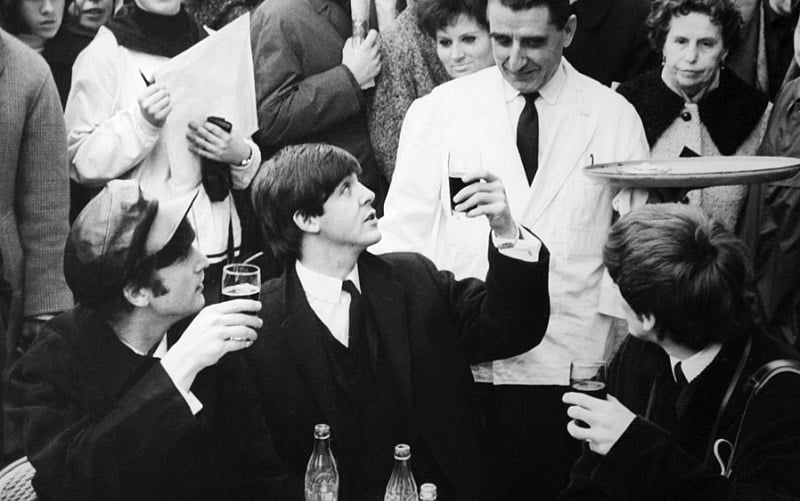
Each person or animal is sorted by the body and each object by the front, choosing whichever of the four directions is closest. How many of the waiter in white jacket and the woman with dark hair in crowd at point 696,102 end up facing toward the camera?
2

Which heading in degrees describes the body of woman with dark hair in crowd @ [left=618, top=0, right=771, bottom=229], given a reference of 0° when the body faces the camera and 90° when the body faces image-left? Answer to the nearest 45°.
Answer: approximately 0°

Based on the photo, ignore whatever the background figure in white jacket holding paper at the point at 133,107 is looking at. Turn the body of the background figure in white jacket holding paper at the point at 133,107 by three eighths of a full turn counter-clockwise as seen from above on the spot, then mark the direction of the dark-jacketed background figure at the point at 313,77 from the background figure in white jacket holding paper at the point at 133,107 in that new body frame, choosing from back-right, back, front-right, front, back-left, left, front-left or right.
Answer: right

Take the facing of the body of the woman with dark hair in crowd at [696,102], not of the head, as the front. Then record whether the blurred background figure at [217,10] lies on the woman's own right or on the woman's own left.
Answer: on the woman's own right

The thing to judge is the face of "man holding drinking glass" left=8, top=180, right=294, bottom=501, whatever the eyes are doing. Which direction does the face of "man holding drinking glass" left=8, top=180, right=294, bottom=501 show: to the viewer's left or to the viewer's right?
to the viewer's right

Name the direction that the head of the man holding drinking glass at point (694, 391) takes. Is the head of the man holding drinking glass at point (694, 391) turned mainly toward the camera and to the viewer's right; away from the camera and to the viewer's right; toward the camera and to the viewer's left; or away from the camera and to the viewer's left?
away from the camera and to the viewer's left

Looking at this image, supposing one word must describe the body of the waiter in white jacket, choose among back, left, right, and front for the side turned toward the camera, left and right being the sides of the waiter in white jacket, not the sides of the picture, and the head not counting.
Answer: front

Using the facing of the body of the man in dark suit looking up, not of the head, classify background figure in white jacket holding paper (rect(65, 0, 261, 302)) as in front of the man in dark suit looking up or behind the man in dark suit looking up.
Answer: behind

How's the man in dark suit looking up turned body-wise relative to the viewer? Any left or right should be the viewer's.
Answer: facing the viewer and to the right of the viewer
